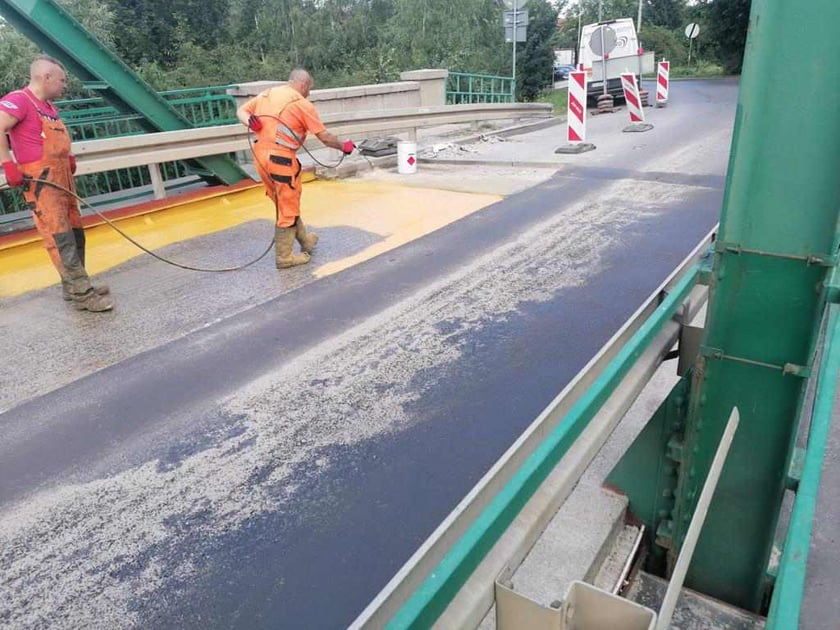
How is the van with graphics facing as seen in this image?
away from the camera

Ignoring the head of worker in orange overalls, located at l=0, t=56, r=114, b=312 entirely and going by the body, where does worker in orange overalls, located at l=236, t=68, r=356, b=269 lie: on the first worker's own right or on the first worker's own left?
on the first worker's own left

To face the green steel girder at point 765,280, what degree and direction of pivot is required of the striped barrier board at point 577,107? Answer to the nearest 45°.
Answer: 0° — it already faces it

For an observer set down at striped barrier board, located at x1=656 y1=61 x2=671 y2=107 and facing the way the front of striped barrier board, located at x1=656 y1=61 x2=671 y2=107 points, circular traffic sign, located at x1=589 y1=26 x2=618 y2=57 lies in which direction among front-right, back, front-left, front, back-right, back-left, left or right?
front-right

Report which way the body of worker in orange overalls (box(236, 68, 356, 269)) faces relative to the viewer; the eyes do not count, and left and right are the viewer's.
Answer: facing away from the viewer and to the right of the viewer

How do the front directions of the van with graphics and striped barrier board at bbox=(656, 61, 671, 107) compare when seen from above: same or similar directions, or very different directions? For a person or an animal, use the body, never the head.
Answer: very different directions

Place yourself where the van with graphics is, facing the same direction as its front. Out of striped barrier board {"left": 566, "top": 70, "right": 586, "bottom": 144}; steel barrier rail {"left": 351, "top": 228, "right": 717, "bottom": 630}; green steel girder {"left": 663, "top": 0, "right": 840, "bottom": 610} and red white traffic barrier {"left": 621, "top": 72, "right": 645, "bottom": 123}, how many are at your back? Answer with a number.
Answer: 4

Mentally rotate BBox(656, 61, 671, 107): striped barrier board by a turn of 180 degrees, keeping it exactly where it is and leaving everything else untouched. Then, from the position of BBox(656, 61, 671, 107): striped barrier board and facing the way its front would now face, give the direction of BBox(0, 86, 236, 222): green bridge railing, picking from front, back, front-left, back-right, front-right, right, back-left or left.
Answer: back-left

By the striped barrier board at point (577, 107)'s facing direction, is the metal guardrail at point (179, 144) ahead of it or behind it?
ahead

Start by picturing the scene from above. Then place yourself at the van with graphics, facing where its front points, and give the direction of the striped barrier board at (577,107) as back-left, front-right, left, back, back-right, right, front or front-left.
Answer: back

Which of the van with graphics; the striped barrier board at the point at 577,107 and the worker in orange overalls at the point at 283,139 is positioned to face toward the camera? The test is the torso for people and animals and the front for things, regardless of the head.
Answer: the striped barrier board

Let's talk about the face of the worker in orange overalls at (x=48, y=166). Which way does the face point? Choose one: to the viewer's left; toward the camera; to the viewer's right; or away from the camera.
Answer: to the viewer's right

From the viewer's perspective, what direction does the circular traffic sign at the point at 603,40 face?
away from the camera

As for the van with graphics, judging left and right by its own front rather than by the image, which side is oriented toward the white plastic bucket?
back

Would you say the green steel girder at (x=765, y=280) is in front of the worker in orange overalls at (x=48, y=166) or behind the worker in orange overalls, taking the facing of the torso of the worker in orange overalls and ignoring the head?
in front
